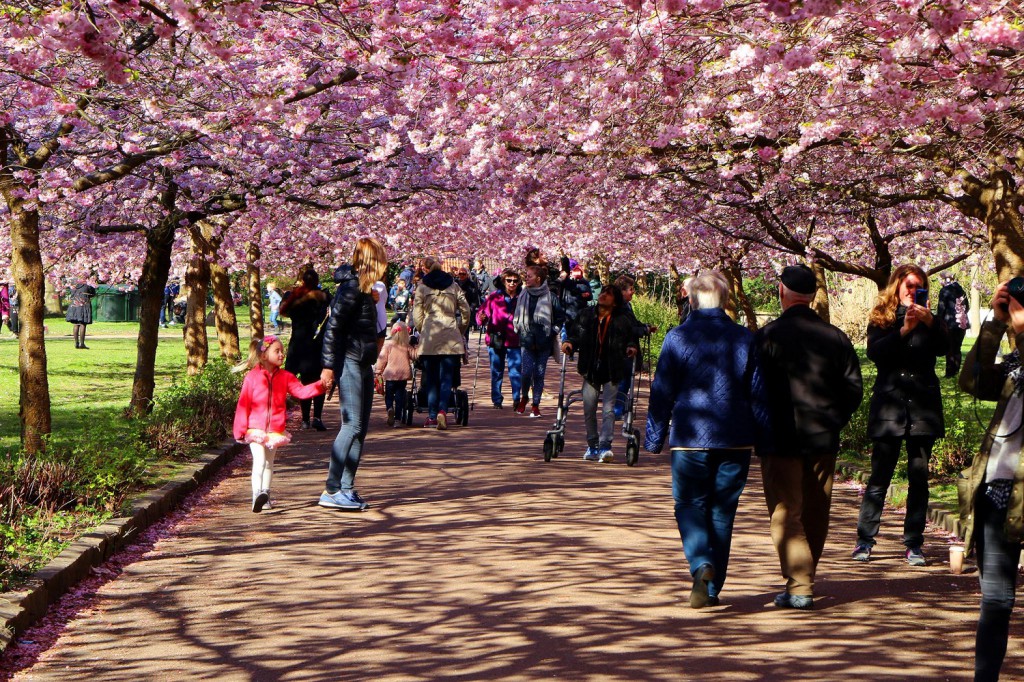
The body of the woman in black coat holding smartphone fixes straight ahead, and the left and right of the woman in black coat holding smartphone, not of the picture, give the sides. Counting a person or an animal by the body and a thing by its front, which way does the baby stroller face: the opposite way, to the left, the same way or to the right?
the opposite way

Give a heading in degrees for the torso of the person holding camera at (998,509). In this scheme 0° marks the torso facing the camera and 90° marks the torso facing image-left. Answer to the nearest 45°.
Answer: approximately 45°

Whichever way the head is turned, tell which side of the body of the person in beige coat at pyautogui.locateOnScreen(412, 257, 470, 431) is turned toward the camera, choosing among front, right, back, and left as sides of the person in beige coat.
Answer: back

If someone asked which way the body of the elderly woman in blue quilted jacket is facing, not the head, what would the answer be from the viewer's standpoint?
away from the camera

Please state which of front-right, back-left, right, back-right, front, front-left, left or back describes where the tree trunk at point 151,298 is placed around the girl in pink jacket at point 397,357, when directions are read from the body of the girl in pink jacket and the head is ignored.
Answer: left

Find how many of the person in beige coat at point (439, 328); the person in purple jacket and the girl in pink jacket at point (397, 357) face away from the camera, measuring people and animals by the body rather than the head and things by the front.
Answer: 2

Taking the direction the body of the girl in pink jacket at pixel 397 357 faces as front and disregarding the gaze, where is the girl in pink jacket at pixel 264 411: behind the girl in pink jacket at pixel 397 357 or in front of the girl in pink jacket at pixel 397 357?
behind

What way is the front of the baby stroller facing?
away from the camera

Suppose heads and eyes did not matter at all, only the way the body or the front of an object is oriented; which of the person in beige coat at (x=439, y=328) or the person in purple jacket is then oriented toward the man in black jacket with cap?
the person in purple jacket

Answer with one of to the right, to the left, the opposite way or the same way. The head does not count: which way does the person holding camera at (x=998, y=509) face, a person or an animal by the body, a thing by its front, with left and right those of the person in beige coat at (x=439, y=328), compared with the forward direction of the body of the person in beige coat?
to the left

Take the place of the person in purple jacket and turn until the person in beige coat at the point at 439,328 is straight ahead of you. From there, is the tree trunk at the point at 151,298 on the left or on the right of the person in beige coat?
right

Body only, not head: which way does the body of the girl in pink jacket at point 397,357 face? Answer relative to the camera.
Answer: away from the camera
